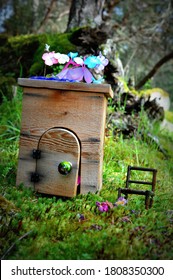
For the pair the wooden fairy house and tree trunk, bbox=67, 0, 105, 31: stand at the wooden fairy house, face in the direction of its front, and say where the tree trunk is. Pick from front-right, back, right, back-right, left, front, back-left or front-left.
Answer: back

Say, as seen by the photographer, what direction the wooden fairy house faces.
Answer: facing the viewer
